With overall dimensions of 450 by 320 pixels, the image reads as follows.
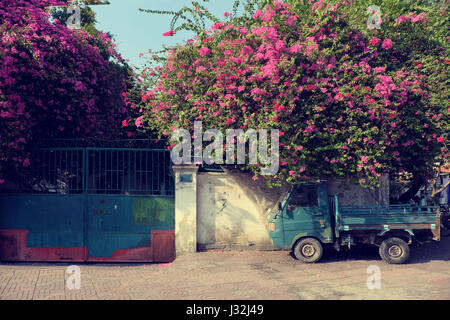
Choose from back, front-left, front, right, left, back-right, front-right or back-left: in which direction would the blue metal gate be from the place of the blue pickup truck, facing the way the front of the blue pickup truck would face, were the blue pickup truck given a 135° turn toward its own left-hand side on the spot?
back-right

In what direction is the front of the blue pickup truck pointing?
to the viewer's left

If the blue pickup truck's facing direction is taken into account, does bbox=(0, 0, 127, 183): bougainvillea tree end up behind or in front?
in front
